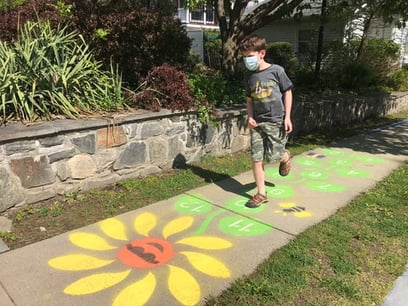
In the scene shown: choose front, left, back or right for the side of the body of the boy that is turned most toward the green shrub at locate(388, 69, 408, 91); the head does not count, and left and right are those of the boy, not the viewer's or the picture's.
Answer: back

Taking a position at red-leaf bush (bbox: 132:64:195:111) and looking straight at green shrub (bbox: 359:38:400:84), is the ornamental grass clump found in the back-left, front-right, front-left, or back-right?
back-left

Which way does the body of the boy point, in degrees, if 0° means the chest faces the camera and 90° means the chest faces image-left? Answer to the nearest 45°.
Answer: approximately 45°

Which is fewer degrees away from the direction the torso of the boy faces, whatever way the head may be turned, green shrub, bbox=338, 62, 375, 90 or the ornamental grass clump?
the ornamental grass clump

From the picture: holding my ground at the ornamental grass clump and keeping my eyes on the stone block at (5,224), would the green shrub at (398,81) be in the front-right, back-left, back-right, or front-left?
back-left

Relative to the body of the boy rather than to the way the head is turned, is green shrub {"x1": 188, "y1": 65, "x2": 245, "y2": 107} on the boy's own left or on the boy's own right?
on the boy's own right

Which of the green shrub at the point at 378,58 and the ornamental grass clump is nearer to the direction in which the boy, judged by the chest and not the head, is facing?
the ornamental grass clump

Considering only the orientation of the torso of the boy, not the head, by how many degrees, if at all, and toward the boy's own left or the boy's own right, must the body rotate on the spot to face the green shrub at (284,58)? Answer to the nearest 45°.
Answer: approximately 135° to the boy's own right

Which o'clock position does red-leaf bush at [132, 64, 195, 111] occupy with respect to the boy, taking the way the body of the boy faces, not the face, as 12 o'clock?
The red-leaf bush is roughly at 3 o'clock from the boy.

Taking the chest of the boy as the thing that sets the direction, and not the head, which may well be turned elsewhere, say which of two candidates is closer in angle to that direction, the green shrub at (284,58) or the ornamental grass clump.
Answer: the ornamental grass clump
